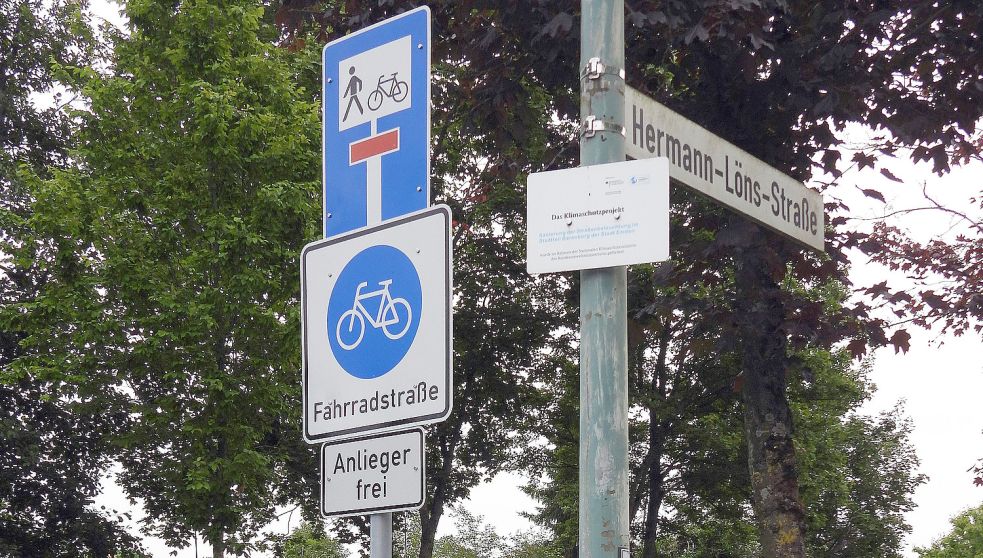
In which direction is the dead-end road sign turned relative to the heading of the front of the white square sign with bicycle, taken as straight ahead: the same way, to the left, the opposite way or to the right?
the same way

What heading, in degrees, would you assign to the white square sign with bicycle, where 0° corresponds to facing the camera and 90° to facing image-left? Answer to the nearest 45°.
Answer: approximately 45°

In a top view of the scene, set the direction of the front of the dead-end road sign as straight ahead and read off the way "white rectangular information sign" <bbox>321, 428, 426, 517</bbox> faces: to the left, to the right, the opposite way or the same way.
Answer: the same way

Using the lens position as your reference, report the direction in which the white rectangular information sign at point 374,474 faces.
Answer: facing the viewer and to the left of the viewer

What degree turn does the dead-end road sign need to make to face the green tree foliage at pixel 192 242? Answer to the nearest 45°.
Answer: approximately 135° to its right

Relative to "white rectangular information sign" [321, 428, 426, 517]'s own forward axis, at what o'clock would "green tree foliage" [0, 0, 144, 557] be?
The green tree foliage is roughly at 4 o'clock from the white rectangular information sign.

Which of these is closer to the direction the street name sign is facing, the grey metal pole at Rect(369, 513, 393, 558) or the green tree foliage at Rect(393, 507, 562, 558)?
the grey metal pole

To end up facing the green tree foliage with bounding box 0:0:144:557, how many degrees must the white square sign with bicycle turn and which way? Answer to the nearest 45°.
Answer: approximately 135° to its right
